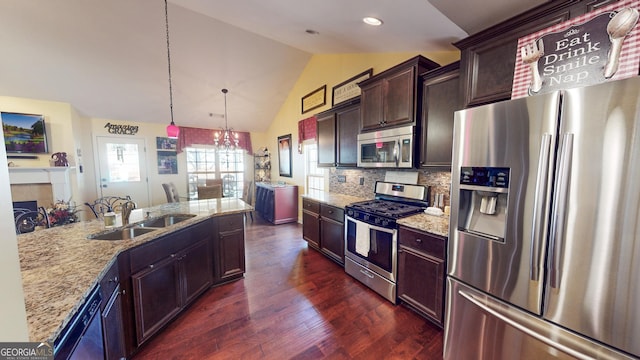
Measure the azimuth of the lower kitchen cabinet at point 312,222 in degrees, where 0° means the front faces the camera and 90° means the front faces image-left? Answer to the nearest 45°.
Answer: approximately 45°

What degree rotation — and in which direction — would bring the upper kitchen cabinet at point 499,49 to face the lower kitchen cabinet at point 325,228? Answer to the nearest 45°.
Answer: approximately 45° to its right

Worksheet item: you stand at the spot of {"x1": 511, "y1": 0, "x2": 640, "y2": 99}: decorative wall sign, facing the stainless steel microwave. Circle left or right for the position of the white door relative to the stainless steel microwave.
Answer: left

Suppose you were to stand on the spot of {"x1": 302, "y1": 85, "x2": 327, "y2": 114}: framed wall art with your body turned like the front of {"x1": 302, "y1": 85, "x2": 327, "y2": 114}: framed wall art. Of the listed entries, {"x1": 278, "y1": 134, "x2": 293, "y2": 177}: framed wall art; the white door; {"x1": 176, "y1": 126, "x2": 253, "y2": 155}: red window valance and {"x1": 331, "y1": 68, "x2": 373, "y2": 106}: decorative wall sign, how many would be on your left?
1

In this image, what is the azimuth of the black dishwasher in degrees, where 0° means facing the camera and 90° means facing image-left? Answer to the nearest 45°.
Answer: approximately 270°

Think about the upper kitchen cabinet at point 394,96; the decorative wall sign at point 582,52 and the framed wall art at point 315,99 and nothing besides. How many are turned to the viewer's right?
0

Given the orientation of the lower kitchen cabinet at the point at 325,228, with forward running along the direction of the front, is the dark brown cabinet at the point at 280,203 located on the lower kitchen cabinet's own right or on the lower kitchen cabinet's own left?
on the lower kitchen cabinet's own right

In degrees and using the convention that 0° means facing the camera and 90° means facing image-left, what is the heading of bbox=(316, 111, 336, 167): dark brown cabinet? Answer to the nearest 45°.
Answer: approximately 45°

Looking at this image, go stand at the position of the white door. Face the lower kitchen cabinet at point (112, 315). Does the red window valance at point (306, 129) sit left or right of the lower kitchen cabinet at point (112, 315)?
left

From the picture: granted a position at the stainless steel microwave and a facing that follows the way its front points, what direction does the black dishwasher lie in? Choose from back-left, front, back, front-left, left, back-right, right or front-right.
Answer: front

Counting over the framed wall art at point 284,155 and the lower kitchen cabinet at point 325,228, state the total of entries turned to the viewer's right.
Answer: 0

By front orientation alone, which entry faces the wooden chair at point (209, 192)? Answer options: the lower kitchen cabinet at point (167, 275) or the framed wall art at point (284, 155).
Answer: the framed wall art
